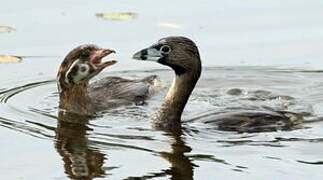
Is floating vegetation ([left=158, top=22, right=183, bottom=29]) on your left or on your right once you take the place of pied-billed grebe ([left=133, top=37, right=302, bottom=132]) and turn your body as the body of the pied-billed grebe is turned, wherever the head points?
on your right

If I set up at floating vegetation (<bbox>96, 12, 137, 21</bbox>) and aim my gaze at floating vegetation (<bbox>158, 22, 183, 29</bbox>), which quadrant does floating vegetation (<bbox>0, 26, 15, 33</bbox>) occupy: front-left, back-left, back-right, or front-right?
back-right

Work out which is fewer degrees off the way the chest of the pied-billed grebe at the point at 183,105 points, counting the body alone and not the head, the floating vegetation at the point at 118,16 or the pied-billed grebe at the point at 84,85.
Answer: the pied-billed grebe

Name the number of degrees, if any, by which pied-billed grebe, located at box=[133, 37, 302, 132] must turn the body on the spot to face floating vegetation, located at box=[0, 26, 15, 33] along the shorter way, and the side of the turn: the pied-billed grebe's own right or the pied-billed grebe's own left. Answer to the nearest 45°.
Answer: approximately 45° to the pied-billed grebe's own right

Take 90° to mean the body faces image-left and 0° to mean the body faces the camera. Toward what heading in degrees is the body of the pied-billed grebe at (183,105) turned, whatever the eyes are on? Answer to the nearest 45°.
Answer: approximately 90°
